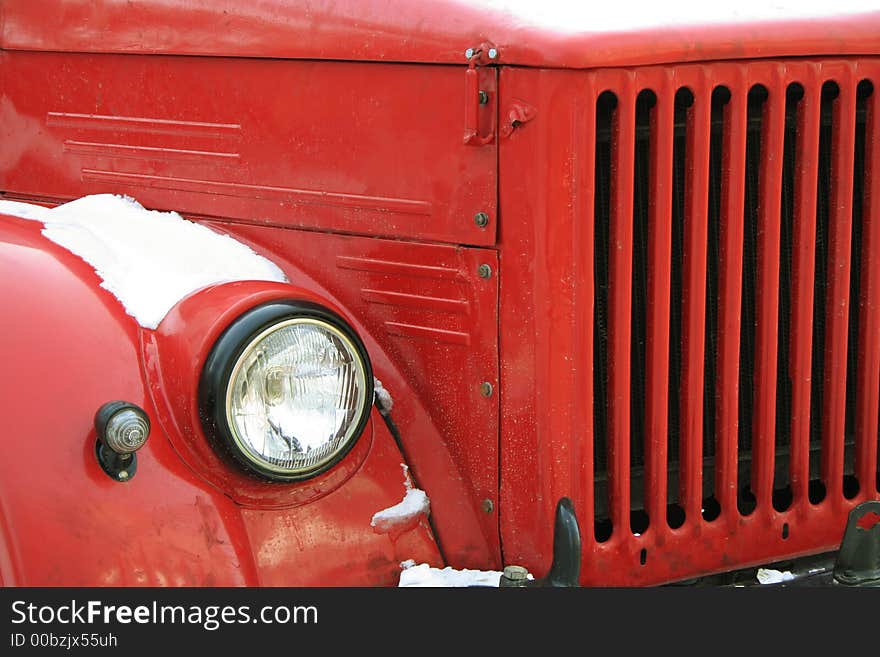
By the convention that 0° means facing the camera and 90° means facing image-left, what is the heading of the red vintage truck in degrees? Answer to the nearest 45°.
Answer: approximately 315°
